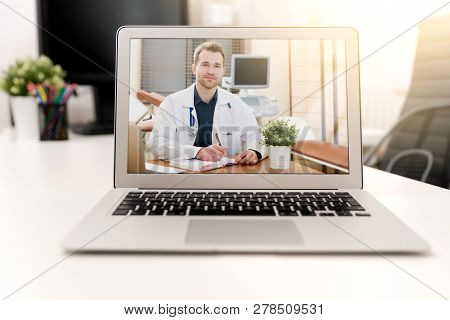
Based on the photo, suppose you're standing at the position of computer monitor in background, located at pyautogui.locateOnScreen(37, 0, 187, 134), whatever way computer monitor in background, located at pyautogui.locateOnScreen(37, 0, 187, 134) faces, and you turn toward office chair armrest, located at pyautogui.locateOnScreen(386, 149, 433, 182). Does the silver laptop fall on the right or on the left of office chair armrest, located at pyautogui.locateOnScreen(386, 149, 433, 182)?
right
